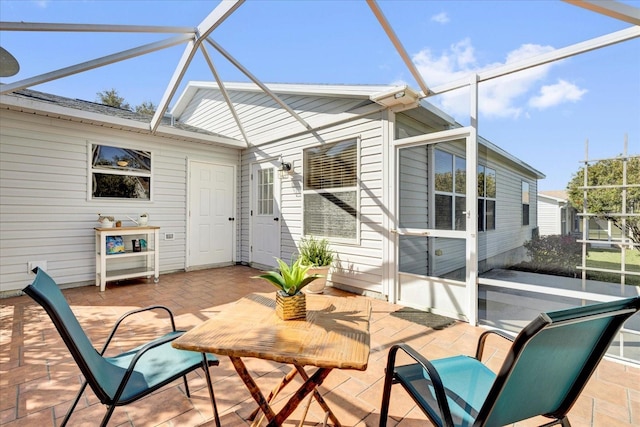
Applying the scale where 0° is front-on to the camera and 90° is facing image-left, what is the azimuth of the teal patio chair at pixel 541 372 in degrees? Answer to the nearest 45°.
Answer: approximately 135°

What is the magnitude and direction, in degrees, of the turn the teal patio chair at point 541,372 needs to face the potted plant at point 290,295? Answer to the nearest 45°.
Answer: approximately 45° to its left

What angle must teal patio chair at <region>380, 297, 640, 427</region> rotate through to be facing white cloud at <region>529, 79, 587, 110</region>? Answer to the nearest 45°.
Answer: approximately 45° to its right

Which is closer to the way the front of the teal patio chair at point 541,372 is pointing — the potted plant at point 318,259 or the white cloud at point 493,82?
the potted plant

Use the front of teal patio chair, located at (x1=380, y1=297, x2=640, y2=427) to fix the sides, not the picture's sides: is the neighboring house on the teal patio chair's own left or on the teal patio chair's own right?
on the teal patio chair's own right

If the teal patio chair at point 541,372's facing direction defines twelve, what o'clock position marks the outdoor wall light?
The outdoor wall light is roughly at 12 o'clock from the teal patio chair.

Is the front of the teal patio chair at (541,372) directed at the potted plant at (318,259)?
yes
